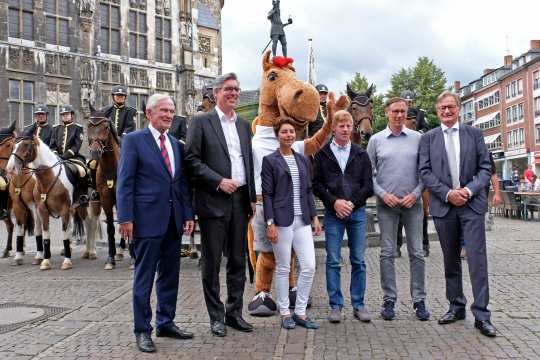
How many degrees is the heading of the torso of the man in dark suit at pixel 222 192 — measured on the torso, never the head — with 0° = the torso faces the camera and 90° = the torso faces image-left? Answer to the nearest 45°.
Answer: approximately 315°

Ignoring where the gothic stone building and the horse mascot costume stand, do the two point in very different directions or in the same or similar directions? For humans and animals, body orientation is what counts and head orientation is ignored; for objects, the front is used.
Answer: same or similar directions

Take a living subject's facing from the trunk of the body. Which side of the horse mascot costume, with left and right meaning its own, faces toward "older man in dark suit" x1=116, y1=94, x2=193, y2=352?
right

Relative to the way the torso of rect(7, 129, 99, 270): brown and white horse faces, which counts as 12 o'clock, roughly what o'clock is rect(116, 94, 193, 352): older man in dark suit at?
The older man in dark suit is roughly at 10 o'clock from the brown and white horse.

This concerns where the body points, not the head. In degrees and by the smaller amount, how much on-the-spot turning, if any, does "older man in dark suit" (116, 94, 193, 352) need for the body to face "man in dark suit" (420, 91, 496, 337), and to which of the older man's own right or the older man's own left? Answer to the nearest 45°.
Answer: approximately 45° to the older man's own left

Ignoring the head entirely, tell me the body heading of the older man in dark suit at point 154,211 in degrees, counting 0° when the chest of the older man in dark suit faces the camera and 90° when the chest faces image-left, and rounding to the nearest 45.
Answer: approximately 315°

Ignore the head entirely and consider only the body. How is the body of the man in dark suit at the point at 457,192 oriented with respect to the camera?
toward the camera

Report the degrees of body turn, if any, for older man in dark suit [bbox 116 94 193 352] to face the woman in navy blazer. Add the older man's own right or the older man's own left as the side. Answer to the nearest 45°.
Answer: approximately 45° to the older man's own left

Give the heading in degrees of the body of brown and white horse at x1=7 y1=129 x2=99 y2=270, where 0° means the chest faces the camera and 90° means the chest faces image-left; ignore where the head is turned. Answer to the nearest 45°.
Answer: approximately 45°

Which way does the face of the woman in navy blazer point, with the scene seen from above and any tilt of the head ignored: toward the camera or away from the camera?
toward the camera

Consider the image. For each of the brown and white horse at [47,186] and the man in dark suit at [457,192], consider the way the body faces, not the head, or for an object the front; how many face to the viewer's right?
0

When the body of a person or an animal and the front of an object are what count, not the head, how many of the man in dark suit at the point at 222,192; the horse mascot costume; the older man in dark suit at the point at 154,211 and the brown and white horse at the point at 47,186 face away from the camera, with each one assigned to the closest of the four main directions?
0

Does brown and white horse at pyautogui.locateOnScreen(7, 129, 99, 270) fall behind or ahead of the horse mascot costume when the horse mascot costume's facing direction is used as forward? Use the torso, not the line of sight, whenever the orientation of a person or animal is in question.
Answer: behind

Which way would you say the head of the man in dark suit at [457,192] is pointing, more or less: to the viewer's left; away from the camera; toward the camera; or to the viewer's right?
toward the camera
